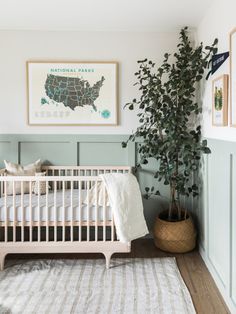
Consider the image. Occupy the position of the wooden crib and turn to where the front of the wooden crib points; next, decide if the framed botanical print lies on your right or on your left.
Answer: on your left

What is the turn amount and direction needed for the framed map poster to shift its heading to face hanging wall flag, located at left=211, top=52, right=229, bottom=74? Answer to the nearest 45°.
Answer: approximately 45° to its left

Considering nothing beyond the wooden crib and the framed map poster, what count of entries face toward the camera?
2

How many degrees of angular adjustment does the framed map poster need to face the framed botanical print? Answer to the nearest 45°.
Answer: approximately 45° to its left

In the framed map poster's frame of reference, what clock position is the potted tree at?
The potted tree is roughly at 10 o'clock from the framed map poster.

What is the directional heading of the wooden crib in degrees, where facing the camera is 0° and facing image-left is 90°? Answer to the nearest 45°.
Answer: approximately 0°

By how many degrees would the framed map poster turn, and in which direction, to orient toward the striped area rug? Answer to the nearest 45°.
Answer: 0° — it already faces it
